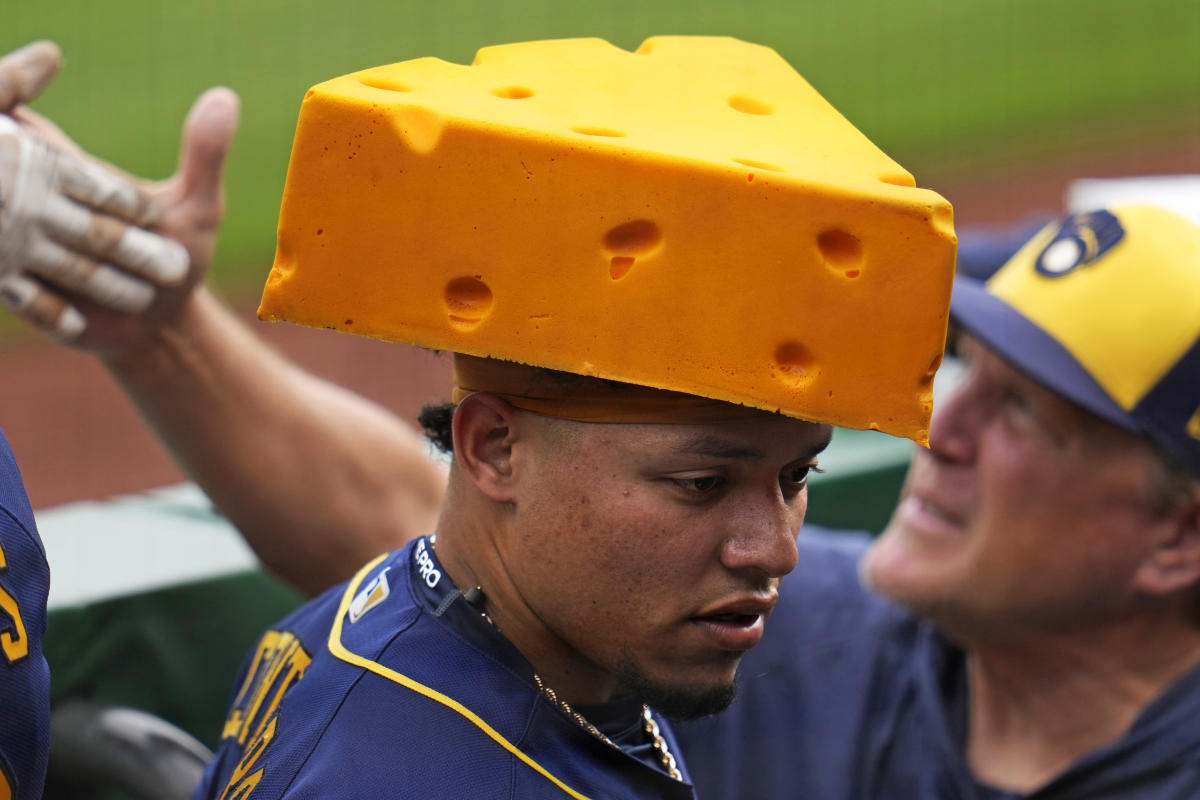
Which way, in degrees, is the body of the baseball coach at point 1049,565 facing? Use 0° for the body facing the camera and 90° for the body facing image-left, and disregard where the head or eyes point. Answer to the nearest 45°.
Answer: approximately 45°

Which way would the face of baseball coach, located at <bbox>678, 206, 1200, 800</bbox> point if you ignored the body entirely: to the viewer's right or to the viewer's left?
to the viewer's left
